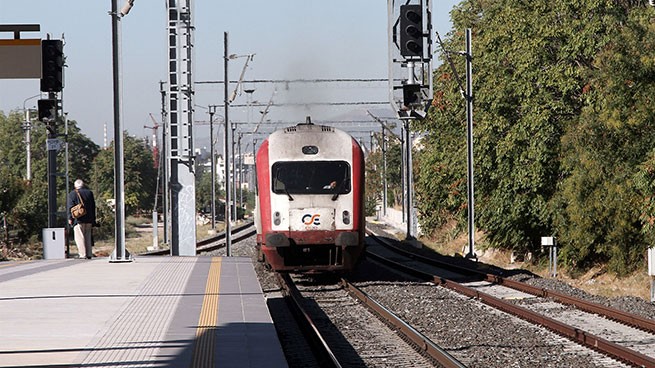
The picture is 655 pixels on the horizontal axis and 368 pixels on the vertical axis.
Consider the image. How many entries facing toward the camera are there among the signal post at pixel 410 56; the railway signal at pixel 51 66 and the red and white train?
3

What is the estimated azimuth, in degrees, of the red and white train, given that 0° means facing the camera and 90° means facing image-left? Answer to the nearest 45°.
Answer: approximately 0°

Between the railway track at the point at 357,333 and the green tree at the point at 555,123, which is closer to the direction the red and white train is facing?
the railway track

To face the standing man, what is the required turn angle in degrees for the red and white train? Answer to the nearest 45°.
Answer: approximately 90° to its right

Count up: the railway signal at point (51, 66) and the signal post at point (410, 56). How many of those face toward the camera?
2

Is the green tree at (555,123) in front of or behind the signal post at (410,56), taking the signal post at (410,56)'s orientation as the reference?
behind

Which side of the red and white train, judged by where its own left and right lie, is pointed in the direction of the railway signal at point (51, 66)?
right

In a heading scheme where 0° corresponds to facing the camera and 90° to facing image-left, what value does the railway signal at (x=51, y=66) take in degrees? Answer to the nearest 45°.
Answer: approximately 0°
